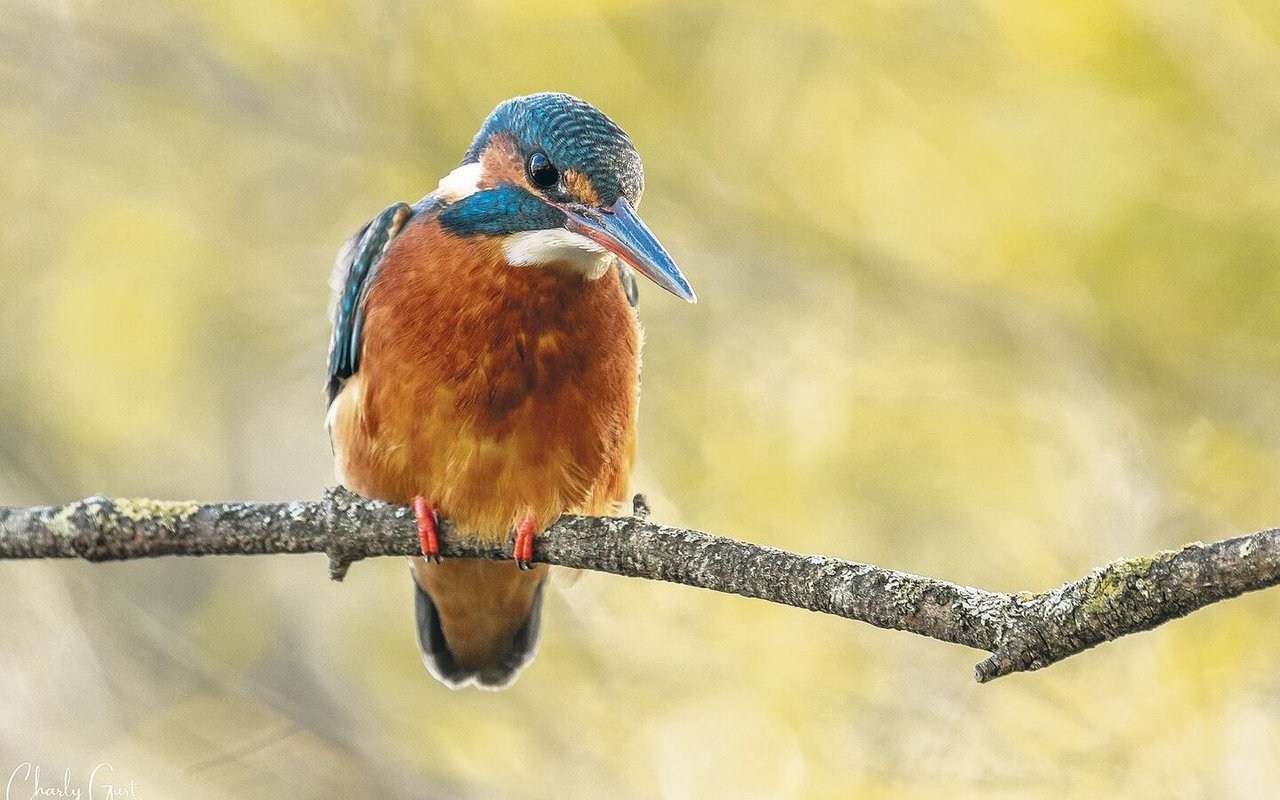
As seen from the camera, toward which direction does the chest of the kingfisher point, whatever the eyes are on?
toward the camera
